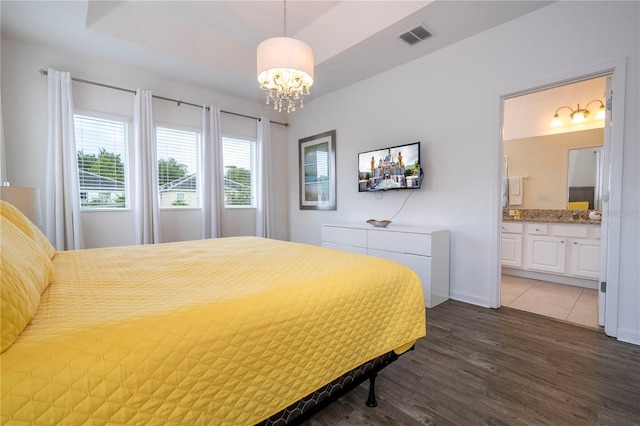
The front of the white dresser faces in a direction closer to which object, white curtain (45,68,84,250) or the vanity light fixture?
the white curtain

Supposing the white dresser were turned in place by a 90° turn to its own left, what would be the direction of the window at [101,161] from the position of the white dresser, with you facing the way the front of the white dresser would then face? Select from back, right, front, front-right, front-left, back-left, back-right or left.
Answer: back-right

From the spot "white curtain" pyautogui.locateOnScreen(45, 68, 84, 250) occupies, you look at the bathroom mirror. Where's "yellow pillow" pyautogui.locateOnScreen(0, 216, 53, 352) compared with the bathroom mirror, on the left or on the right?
right

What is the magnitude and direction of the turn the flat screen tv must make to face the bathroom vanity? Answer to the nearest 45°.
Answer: approximately 135° to its left

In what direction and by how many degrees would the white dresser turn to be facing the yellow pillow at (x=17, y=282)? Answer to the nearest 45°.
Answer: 0° — it already faces it

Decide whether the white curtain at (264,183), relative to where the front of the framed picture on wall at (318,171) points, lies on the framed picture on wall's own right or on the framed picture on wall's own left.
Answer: on the framed picture on wall's own right

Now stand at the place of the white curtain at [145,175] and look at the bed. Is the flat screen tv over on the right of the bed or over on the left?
left

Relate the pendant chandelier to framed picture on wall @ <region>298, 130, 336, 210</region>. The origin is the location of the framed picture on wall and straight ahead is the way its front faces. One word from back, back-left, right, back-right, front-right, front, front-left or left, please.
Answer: front-left

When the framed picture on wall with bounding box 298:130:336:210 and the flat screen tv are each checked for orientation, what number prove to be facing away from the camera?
0

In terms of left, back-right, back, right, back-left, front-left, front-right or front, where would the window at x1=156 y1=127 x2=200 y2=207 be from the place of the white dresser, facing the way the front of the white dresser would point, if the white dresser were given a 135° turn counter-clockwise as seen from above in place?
back

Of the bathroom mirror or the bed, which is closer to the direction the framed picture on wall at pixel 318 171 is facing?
the bed

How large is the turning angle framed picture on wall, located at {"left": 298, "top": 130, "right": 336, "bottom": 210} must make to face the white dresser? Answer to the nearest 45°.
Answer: approximately 90° to its left

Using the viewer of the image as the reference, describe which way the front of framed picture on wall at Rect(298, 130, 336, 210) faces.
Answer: facing the viewer and to the left of the viewer
